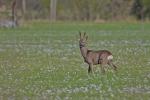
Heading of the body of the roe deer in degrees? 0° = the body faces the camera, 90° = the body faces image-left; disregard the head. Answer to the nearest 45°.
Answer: approximately 90°
